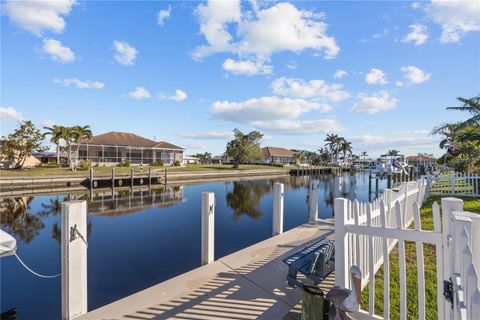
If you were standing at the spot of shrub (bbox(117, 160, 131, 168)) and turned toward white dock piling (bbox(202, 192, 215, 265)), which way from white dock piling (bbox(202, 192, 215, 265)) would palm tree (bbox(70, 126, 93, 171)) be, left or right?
right

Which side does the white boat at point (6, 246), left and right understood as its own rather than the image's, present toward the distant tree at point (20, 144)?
left

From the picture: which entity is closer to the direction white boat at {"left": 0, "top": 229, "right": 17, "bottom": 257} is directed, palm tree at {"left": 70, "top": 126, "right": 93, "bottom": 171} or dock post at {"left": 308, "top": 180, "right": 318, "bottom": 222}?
the dock post

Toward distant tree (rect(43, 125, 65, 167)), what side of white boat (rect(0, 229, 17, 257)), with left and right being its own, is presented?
left

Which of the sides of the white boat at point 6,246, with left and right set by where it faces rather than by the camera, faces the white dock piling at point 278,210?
front

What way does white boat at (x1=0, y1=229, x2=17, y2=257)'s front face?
to the viewer's right
